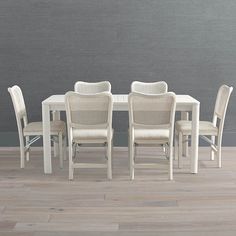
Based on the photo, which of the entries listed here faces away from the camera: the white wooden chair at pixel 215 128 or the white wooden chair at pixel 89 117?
the white wooden chair at pixel 89 117

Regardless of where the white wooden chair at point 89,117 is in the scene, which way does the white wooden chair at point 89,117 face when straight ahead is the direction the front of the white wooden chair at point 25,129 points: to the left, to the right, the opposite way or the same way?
to the left

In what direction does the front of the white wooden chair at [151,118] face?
away from the camera

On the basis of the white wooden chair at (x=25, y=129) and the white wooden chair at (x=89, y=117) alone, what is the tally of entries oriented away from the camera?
1

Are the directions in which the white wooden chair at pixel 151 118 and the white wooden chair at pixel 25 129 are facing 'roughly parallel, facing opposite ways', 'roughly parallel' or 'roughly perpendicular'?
roughly perpendicular

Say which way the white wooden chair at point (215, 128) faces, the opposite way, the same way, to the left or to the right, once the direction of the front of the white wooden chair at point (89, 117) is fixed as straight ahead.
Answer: to the left

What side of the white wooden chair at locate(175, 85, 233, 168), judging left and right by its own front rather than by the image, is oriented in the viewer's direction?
left

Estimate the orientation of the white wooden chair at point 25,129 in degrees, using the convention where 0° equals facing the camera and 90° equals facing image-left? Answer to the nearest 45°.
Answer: approximately 270°

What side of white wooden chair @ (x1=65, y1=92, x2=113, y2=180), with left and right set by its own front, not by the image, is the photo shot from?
back

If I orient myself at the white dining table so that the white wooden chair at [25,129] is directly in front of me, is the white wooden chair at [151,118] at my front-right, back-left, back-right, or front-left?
back-left

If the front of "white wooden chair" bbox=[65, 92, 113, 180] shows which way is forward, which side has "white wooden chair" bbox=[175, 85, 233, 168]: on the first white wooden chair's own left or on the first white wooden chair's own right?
on the first white wooden chair's own right

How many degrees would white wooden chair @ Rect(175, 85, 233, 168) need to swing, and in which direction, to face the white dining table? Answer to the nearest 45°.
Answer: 0° — it already faces it

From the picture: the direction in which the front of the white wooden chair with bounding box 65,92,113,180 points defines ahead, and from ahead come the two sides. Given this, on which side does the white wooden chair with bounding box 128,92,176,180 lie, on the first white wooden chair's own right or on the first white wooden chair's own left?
on the first white wooden chair's own right

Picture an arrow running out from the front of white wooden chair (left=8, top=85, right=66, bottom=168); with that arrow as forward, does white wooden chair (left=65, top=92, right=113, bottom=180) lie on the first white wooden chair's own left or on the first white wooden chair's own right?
on the first white wooden chair's own right
